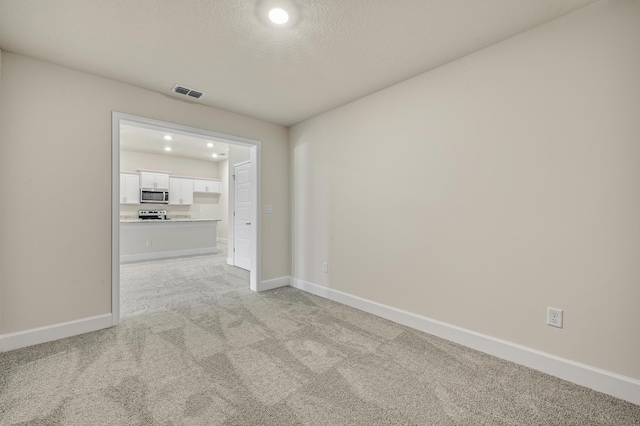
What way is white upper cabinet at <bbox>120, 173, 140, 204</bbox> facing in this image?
toward the camera

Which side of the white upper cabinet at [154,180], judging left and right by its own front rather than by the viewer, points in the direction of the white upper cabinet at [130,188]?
right

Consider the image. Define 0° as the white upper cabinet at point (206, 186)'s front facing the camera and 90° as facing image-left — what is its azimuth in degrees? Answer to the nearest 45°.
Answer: approximately 0°

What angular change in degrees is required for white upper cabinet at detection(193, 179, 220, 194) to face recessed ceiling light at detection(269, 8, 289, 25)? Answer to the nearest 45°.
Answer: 0° — it already faces it

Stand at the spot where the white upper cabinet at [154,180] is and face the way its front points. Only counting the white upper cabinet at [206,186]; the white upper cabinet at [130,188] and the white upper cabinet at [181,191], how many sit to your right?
1

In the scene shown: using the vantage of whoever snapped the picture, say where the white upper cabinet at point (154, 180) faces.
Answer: facing the viewer

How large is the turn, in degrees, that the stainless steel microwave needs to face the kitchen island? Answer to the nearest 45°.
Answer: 0° — it already faces it

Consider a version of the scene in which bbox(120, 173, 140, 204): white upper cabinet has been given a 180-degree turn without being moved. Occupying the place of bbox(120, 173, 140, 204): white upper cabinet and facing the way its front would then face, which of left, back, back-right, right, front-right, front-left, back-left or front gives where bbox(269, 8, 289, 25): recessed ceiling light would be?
back
